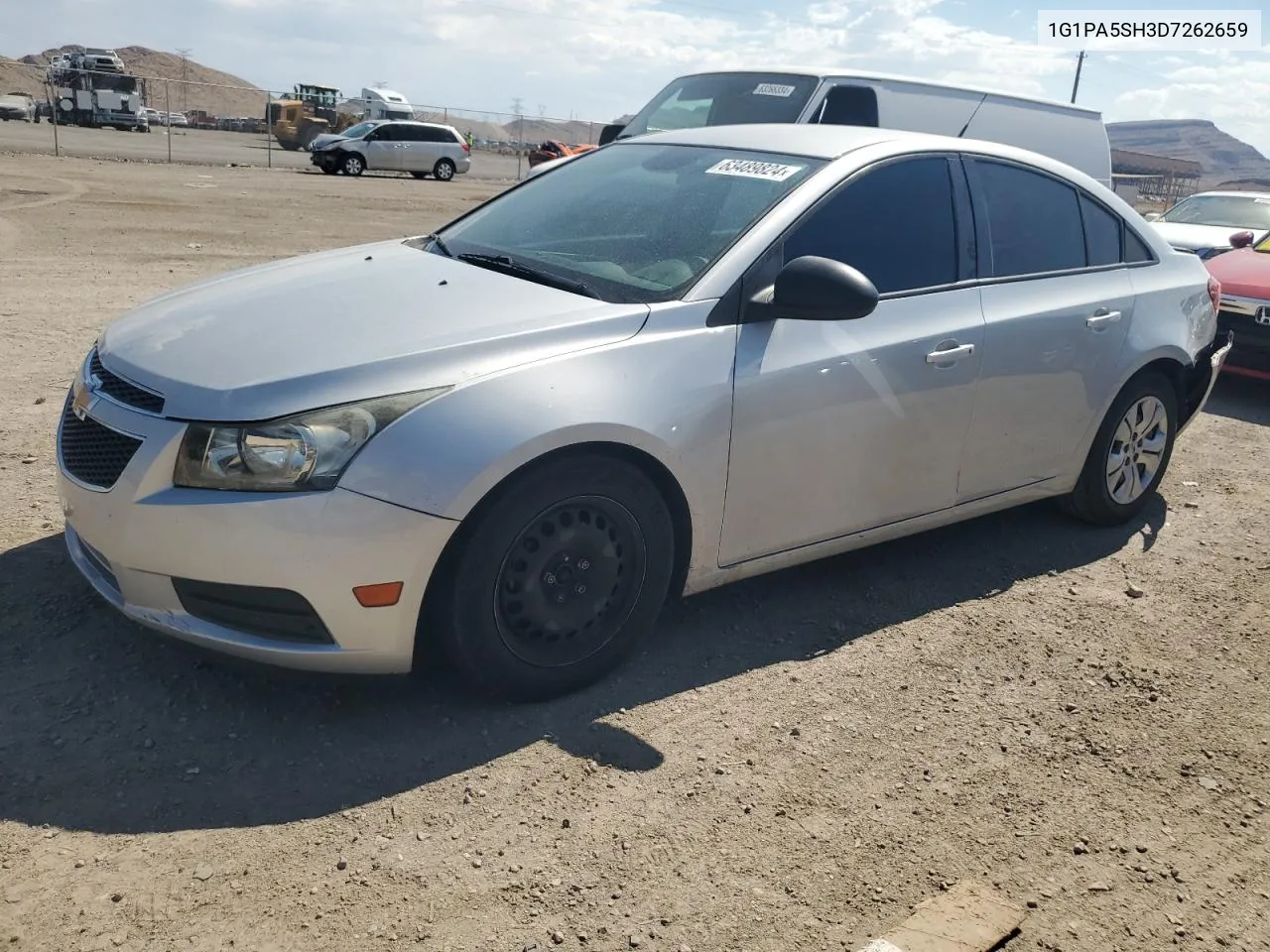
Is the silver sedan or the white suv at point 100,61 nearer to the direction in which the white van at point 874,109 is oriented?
the silver sedan

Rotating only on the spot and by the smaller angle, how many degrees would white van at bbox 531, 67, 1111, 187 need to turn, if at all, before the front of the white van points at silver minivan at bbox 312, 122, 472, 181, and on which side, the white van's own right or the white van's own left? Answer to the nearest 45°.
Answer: approximately 90° to the white van's own right

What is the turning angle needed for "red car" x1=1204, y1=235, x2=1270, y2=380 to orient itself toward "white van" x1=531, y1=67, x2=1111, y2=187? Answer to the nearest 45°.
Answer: approximately 45° to its right

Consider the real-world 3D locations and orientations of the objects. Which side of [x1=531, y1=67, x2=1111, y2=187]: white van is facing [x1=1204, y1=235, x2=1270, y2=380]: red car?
left

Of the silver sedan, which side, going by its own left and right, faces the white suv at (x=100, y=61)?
right

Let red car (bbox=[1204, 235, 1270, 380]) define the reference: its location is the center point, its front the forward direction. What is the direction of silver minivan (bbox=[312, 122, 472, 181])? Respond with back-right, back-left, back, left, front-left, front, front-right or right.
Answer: right

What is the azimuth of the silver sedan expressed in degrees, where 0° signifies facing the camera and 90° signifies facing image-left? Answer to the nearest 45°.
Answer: approximately 45°

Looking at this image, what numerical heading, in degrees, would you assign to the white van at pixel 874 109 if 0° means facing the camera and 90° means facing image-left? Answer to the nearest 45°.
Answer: approximately 45°
